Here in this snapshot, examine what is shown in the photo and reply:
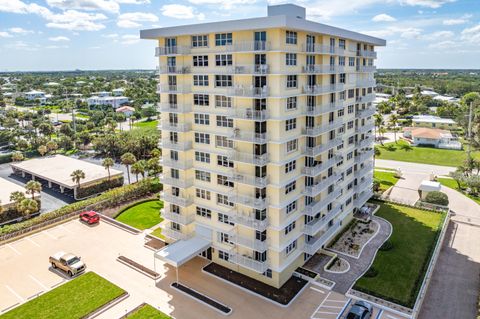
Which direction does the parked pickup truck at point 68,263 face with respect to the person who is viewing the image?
facing the viewer and to the right of the viewer

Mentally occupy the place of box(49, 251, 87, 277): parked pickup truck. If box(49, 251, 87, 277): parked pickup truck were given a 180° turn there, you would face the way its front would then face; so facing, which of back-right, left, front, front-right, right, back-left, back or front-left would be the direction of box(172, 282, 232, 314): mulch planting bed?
back

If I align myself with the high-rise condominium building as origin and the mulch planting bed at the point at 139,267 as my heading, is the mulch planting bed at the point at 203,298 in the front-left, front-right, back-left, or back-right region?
front-left

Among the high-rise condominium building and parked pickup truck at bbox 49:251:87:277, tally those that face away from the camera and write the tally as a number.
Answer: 0

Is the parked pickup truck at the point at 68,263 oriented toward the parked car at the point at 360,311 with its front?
yes

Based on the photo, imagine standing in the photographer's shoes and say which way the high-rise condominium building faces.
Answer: facing the viewer and to the left of the viewer

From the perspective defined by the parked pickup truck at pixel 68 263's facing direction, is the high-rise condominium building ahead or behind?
ahead

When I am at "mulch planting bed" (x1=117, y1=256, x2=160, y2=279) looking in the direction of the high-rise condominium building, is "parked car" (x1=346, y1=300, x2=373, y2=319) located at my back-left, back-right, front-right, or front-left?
front-right
